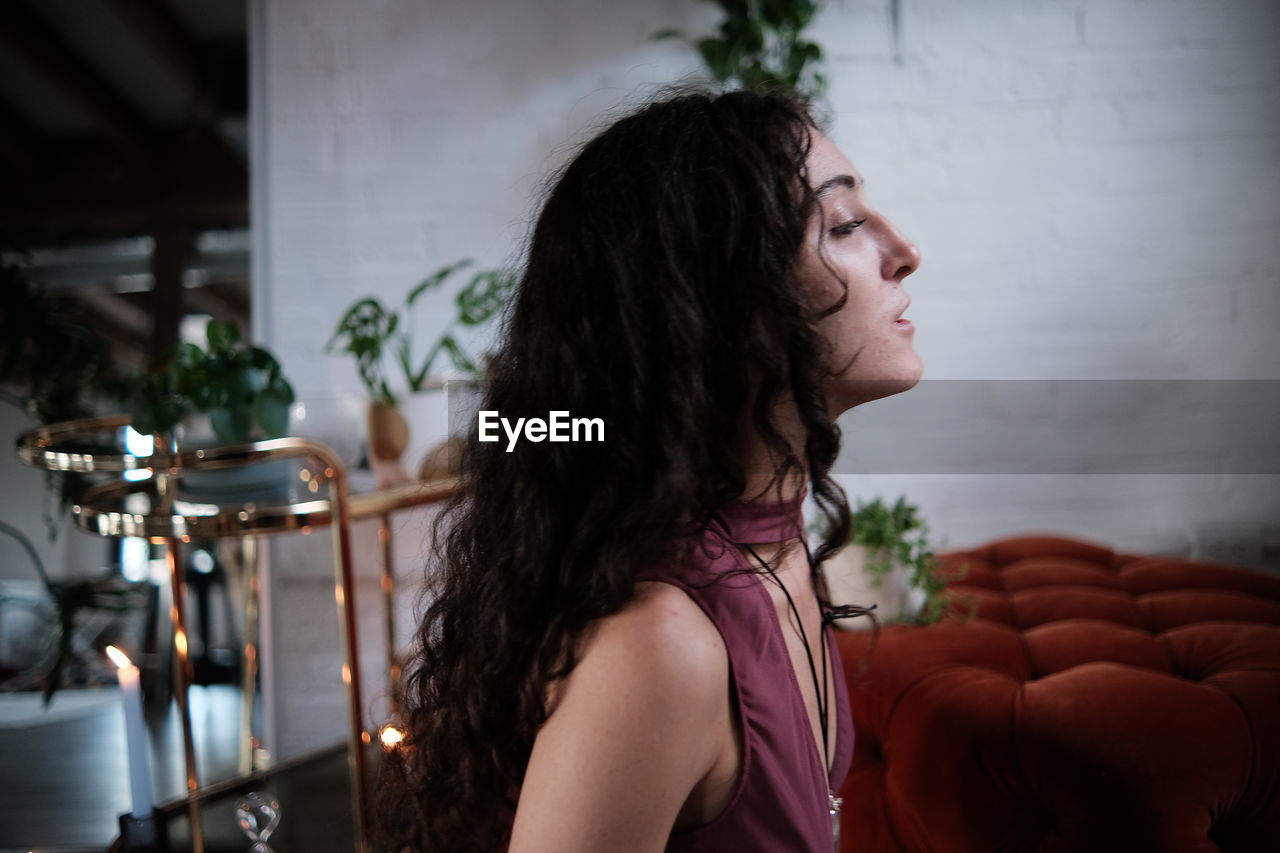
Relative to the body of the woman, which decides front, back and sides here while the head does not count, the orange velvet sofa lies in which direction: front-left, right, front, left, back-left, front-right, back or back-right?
front-left

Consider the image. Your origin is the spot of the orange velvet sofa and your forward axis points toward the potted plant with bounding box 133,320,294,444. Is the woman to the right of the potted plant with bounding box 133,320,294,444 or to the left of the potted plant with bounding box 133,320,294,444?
left

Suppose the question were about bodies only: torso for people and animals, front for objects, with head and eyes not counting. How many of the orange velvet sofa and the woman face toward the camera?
1

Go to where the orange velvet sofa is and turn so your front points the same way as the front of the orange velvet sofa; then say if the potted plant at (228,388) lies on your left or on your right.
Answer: on your right

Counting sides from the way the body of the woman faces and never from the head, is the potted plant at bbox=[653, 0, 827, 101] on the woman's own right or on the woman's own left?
on the woman's own left

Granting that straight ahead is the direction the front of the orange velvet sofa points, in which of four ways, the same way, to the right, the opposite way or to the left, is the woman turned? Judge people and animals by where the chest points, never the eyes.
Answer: to the left

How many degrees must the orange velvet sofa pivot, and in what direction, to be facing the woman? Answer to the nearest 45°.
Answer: approximately 45° to its right

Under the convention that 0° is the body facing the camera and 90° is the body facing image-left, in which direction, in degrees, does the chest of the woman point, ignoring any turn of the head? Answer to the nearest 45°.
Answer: approximately 270°

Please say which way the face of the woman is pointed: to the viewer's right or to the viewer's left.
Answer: to the viewer's right
